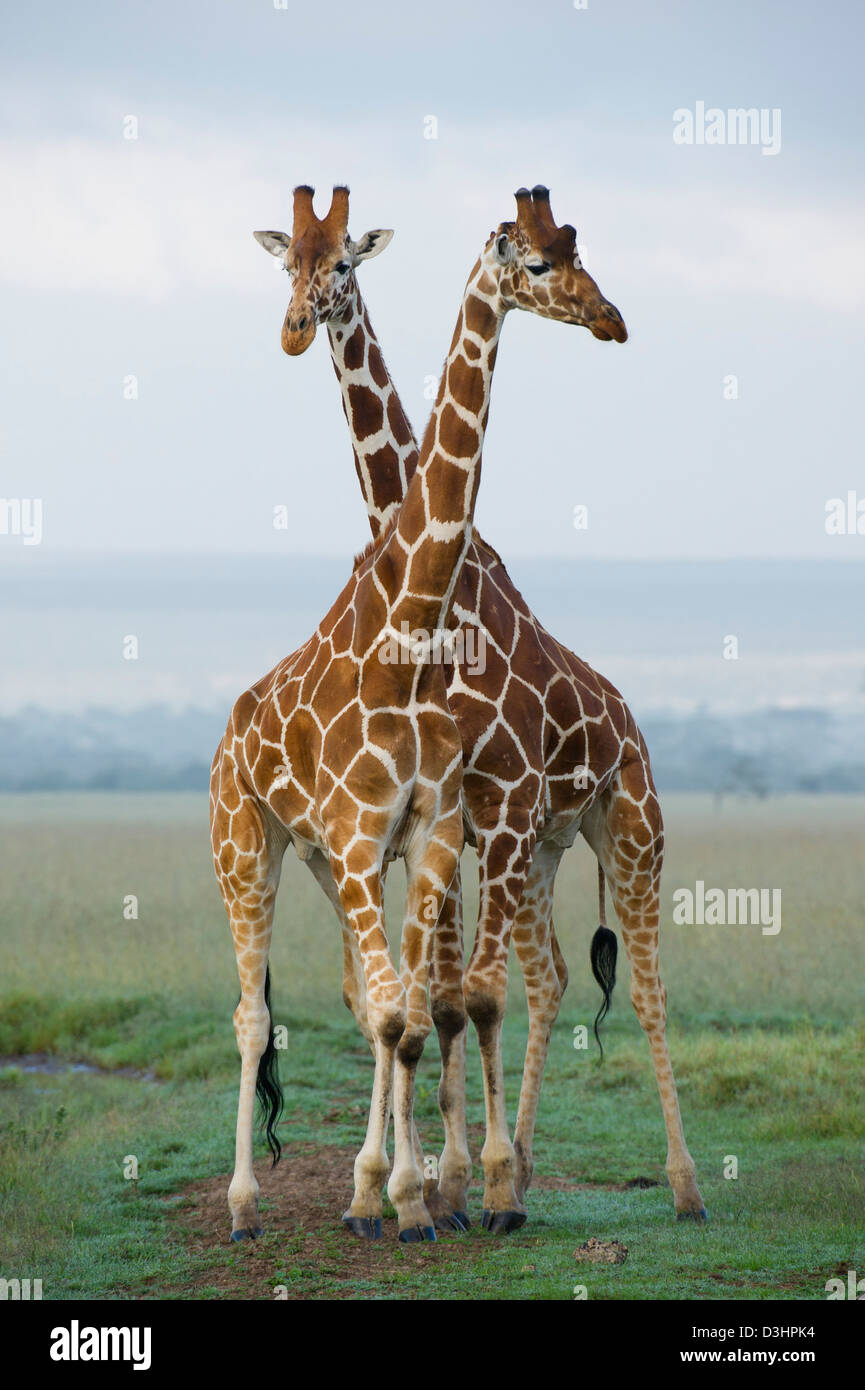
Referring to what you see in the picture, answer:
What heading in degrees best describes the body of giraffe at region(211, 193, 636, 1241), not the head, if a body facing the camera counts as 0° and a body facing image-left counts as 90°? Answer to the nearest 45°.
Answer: approximately 315°
